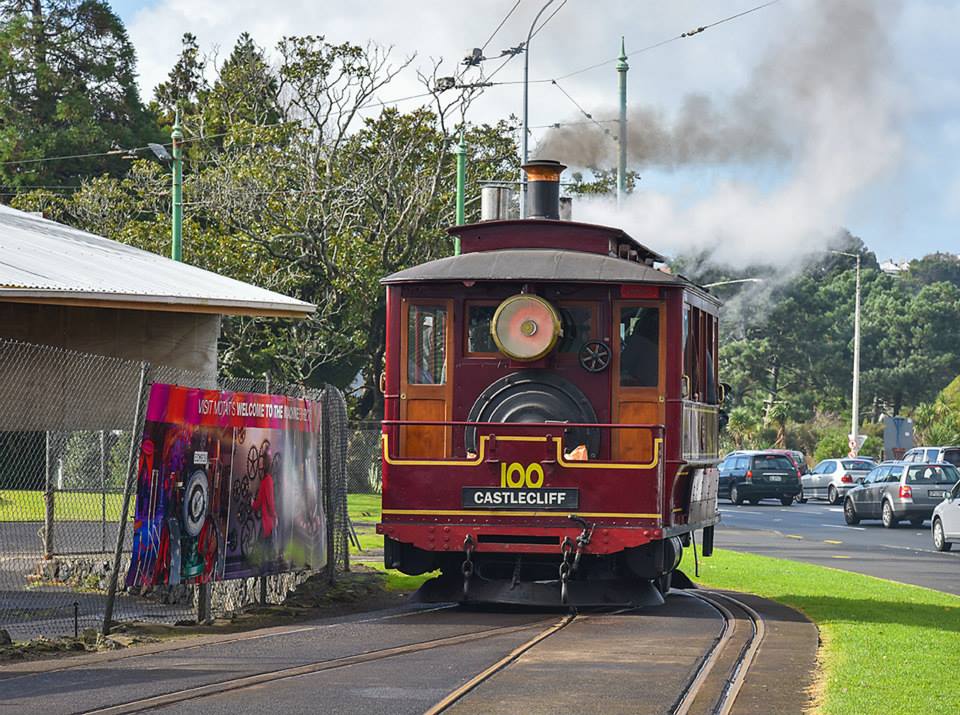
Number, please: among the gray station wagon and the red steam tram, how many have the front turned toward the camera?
1

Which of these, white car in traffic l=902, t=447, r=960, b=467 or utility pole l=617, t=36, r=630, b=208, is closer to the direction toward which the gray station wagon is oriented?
the white car in traffic

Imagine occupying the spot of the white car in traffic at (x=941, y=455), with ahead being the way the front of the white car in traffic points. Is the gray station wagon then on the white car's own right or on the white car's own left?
on the white car's own left

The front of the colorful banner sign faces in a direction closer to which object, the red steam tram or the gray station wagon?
the red steam tram

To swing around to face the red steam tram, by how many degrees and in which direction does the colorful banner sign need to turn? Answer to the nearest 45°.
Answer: approximately 45° to its left

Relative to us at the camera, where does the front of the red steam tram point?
facing the viewer

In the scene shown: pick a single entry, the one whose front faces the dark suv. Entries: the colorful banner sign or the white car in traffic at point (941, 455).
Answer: the white car in traffic

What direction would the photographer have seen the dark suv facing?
facing away from the viewer and to the left of the viewer

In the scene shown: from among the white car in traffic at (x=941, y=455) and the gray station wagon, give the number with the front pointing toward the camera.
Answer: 0

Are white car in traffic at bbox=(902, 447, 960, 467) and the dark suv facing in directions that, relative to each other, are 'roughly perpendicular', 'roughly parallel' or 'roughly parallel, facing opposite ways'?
roughly parallel

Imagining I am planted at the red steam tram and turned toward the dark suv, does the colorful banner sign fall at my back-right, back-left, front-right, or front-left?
back-left

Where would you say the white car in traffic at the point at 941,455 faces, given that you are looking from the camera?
facing away from the viewer and to the left of the viewer

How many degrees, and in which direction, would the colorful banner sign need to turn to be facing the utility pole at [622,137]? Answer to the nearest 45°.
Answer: approximately 90° to its left
